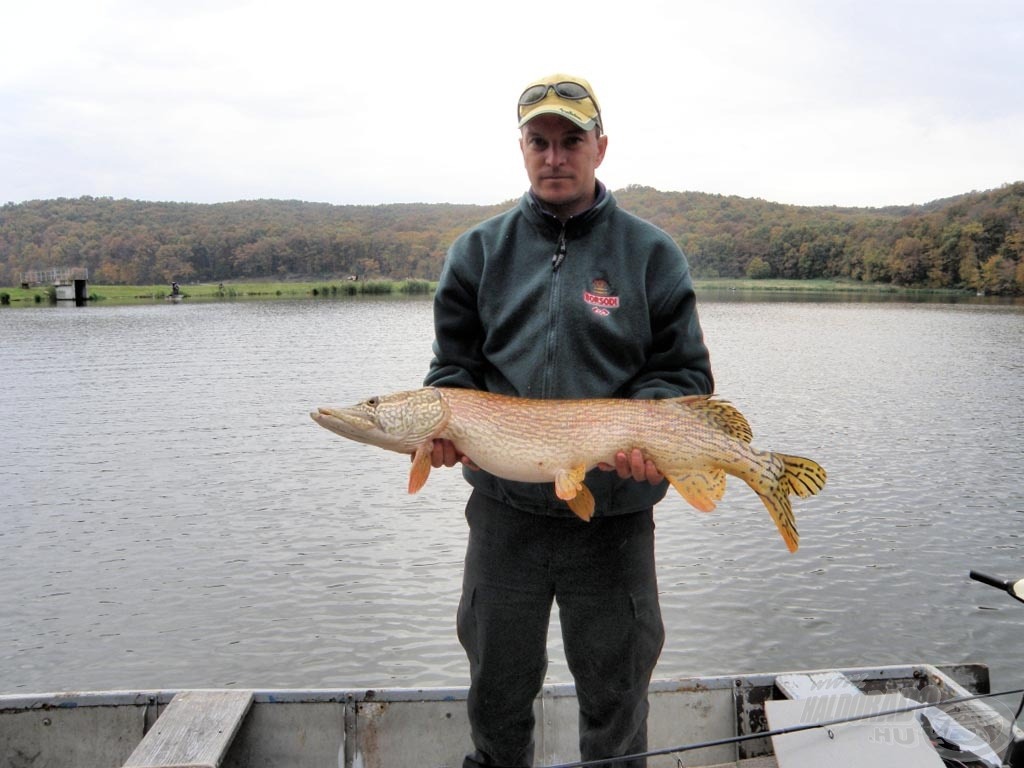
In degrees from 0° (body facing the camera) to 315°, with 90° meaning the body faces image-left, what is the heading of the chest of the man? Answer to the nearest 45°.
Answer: approximately 0°
